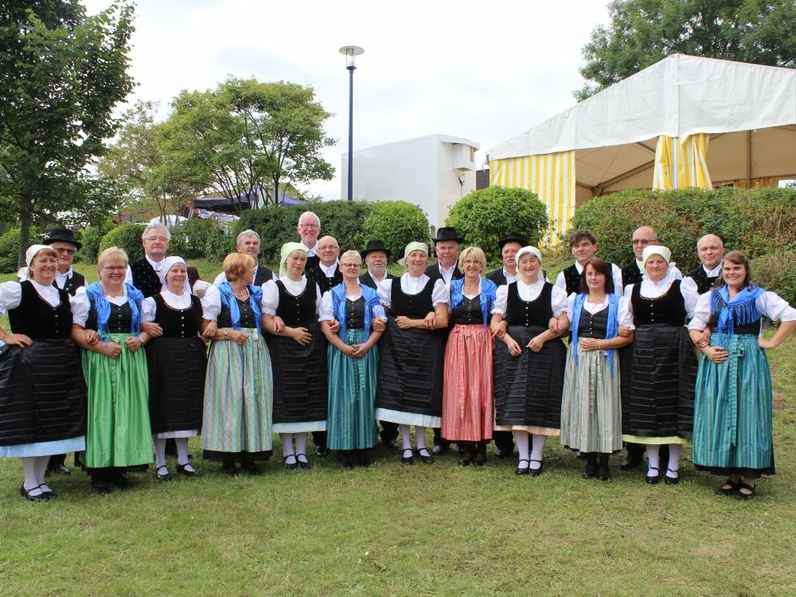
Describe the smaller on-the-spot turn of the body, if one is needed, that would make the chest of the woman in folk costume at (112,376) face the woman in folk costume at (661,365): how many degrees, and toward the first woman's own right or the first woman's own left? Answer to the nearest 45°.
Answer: approximately 90° to the first woman's own left

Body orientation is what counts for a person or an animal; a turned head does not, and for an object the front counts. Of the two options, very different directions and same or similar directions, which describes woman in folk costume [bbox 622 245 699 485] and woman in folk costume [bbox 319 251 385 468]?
same or similar directions

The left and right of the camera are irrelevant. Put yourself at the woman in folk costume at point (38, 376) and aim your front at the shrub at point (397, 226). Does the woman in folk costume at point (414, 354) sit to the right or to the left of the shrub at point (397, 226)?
right

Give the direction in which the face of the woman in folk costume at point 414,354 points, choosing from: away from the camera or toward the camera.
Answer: toward the camera

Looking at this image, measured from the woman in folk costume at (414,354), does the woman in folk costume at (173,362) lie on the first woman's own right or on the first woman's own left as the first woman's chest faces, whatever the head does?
on the first woman's own right

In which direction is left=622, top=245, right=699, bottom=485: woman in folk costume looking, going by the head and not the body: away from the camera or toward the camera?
toward the camera

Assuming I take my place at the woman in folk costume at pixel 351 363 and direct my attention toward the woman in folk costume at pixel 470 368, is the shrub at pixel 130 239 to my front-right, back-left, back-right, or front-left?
back-left

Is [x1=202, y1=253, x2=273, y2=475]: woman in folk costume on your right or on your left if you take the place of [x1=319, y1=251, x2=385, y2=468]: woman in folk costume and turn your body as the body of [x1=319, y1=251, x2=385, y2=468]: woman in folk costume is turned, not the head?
on your right

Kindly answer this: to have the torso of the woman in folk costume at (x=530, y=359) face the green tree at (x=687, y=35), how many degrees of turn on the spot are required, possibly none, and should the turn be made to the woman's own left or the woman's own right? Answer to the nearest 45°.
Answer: approximately 180°

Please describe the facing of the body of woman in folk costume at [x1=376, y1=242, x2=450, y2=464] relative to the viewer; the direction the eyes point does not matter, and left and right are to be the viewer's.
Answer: facing the viewer

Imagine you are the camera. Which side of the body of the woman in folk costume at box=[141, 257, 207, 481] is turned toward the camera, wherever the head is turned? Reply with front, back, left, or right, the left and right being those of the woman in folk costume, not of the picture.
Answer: front

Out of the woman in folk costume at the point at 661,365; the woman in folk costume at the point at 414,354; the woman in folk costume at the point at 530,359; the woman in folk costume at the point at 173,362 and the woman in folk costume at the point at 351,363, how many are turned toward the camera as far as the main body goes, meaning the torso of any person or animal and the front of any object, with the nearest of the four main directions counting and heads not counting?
5

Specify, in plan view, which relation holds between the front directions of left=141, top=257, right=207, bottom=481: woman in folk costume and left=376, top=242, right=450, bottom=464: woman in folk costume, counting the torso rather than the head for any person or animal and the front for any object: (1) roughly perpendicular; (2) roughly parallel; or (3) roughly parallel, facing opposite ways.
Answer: roughly parallel

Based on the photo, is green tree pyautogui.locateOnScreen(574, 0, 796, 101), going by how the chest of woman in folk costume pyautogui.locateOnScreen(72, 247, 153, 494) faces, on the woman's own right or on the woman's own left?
on the woman's own left

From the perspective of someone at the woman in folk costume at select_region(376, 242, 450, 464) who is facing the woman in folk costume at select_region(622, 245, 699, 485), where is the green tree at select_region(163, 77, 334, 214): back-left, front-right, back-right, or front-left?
back-left

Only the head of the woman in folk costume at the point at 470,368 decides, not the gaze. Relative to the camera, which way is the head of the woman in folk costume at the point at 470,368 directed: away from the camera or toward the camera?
toward the camera
